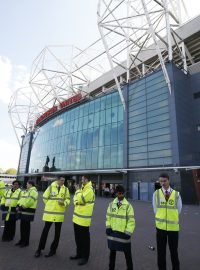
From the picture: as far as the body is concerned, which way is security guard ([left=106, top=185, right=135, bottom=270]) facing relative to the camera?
toward the camera

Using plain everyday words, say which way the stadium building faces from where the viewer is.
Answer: facing the viewer and to the left of the viewer

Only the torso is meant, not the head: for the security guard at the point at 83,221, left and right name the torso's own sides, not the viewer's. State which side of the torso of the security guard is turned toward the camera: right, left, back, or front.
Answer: left

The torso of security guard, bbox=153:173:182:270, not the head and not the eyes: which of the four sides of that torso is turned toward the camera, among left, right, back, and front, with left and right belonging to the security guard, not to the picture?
front

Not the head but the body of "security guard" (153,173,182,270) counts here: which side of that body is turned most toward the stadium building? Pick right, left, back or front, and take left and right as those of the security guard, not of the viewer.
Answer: back

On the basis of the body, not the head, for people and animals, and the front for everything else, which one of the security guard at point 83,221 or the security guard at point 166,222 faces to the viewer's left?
the security guard at point 83,221

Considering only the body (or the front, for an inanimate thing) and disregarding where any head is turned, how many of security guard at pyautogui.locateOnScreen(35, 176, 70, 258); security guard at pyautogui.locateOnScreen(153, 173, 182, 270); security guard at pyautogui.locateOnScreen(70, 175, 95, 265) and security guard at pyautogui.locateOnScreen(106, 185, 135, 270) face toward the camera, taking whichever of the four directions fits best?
3

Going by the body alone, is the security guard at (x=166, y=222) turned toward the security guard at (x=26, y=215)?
no

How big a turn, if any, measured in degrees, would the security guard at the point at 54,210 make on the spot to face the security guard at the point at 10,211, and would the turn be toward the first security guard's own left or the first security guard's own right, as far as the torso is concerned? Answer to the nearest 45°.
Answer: approximately 135° to the first security guard's own right

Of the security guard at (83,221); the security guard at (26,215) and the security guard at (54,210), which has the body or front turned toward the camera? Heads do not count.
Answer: the security guard at (54,210)

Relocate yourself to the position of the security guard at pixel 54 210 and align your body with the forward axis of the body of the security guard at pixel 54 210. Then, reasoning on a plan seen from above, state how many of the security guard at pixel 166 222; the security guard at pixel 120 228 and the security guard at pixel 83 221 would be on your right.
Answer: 0

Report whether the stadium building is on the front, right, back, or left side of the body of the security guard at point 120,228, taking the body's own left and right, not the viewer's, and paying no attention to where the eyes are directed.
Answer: back
